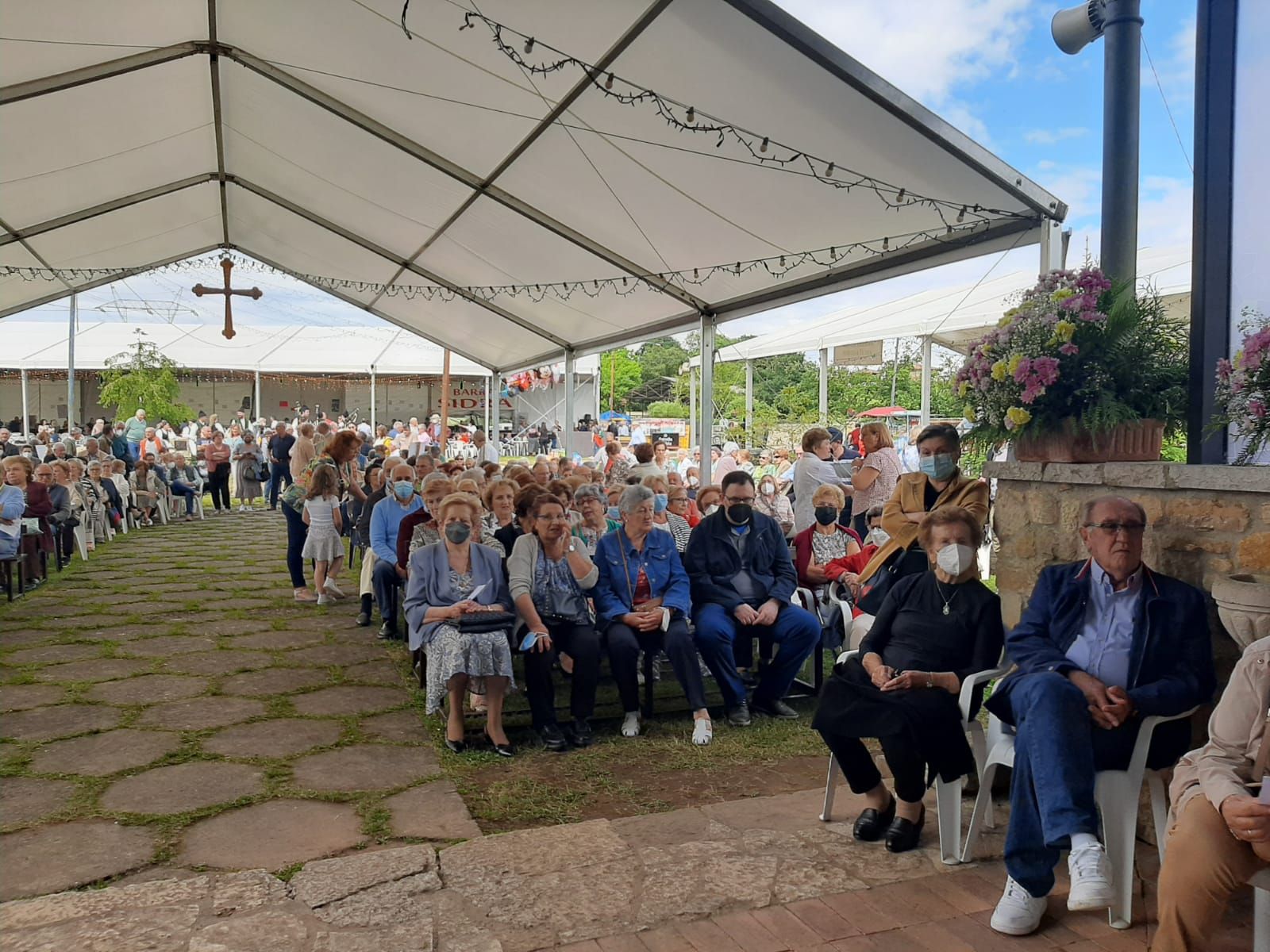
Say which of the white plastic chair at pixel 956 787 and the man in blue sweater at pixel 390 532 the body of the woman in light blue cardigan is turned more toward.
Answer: the white plastic chair

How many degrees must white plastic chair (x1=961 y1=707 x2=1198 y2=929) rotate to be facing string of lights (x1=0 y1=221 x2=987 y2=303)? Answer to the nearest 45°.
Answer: approximately 90° to its right

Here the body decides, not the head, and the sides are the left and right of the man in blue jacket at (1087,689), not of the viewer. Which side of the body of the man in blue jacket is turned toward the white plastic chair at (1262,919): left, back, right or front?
left

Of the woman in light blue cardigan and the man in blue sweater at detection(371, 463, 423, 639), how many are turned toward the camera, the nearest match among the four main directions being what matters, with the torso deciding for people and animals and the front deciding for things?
2

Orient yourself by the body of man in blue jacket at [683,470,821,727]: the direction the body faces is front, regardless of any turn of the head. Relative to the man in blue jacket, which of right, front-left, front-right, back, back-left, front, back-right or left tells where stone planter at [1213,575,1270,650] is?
front-left

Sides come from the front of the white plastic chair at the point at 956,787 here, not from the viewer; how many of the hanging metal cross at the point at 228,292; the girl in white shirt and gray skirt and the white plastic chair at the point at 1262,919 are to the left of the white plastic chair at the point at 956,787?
1

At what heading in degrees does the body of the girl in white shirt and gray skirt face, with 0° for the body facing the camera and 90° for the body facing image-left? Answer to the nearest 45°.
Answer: approximately 180°

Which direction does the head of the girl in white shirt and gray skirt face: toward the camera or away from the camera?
away from the camera

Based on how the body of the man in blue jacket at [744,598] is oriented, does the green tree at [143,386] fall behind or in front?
behind

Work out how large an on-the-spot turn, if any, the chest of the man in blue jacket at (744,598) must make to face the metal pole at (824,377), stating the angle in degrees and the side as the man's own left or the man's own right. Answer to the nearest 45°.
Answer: approximately 180°

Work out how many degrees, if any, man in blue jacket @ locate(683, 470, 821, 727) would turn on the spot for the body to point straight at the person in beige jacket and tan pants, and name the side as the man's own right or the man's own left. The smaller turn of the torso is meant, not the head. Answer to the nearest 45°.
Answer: approximately 45° to the man's own left

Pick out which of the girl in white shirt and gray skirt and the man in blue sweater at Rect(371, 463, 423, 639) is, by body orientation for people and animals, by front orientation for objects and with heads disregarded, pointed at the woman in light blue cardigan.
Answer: the man in blue sweater

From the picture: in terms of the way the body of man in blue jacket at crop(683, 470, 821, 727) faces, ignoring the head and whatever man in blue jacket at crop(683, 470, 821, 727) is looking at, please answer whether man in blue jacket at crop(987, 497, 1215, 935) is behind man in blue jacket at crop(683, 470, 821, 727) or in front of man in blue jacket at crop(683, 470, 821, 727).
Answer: in front

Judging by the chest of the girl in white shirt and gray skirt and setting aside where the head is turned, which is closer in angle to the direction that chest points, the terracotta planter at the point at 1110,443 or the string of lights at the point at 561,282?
the string of lights
